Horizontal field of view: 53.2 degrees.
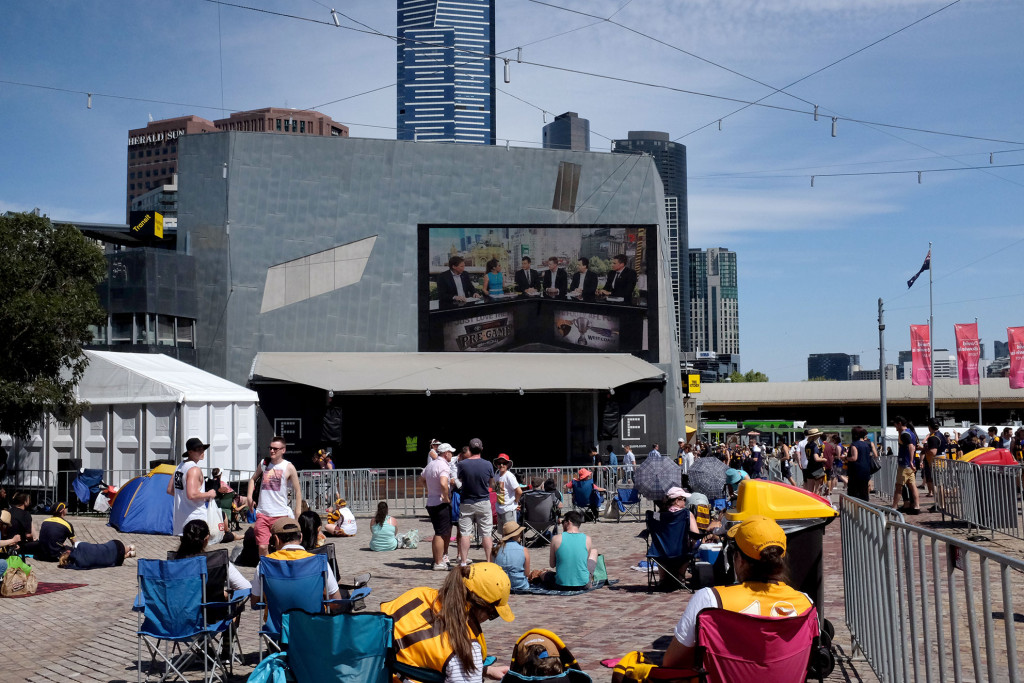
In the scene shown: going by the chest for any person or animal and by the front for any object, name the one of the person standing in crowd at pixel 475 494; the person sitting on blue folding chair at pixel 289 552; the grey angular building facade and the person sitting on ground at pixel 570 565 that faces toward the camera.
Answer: the grey angular building facade

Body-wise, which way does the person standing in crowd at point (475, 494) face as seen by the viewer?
away from the camera

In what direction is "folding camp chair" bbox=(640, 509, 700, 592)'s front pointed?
away from the camera

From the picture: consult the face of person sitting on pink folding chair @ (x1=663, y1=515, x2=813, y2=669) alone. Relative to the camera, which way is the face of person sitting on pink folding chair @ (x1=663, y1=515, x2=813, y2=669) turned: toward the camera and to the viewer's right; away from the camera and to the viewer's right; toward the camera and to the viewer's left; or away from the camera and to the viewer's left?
away from the camera and to the viewer's left

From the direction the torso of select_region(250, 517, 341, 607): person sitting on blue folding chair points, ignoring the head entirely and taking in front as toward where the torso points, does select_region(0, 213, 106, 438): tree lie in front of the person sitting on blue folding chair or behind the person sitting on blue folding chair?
in front

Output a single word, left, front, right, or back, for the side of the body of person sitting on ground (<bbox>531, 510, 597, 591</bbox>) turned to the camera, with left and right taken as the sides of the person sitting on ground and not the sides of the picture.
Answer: back

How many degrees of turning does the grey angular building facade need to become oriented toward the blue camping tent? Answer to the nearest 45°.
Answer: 0° — it already faces it

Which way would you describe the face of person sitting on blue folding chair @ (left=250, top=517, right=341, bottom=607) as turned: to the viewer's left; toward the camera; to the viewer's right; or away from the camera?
away from the camera

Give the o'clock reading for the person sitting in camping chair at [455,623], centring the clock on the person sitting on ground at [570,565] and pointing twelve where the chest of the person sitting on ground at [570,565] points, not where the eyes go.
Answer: the person sitting in camping chair at [455,623] is roughly at 6 o'clock from the person sitting on ground at [570,565].

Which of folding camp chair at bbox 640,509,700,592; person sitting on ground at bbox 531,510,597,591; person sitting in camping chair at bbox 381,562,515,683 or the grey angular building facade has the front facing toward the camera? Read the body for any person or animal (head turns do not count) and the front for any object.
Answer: the grey angular building facade

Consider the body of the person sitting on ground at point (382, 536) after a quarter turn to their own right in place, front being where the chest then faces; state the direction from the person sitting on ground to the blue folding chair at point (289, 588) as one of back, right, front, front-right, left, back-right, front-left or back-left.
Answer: right

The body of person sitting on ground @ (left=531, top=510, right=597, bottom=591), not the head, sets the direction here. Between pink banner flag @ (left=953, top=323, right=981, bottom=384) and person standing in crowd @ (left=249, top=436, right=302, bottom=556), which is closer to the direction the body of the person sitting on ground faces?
the pink banner flag

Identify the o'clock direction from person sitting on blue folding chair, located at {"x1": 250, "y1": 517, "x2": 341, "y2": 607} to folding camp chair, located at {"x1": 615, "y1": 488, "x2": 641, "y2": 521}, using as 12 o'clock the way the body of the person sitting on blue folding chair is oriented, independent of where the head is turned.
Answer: The folding camp chair is roughly at 1 o'clock from the person sitting on blue folding chair.

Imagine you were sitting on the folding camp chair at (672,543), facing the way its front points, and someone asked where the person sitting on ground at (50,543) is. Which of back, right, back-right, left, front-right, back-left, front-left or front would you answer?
left
